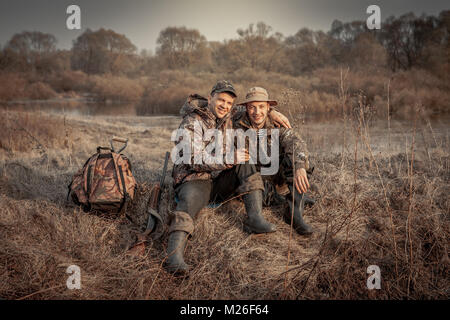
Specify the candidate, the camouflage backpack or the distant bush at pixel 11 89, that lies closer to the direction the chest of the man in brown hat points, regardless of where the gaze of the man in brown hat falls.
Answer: the camouflage backpack

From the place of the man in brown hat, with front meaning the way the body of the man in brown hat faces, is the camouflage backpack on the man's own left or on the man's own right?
on the man's own right

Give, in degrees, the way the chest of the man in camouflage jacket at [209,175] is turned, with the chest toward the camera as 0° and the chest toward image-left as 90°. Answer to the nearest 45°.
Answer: approximately 315°
